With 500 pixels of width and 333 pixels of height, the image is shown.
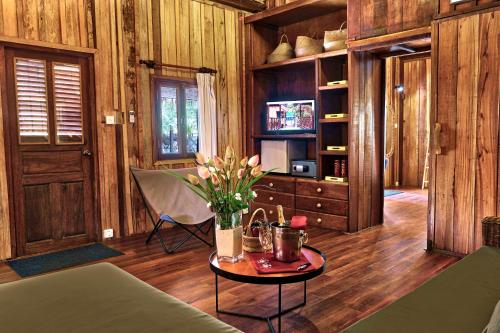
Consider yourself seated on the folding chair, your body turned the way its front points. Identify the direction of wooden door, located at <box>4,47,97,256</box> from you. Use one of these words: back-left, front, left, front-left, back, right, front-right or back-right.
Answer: back-right

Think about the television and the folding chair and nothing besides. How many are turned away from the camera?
0

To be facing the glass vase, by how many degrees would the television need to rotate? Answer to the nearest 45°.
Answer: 0° — it already faces it

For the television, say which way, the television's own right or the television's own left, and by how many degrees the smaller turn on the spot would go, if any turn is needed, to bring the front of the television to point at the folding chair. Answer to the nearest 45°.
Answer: approximately 45° to the television's own right

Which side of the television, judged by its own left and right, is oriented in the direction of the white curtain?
right

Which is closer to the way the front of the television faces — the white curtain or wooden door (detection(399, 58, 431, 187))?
the white curtain

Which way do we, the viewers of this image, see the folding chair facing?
facing the viewer and to the right of the viewer

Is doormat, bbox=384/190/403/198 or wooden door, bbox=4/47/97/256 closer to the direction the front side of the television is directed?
the wooden door

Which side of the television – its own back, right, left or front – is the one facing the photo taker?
front

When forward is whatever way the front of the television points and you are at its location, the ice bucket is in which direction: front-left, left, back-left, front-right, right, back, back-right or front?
front
